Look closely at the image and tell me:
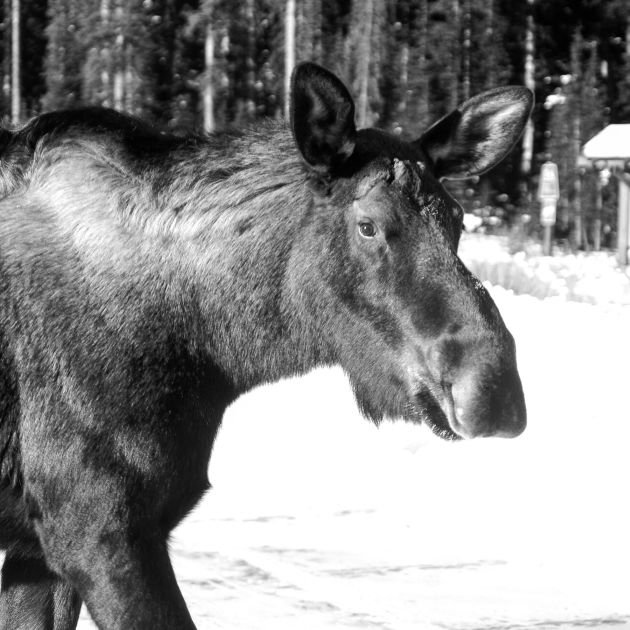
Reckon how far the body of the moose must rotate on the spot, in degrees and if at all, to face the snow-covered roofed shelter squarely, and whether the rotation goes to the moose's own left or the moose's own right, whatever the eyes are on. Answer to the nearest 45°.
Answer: approximately 90° to the moose's own left

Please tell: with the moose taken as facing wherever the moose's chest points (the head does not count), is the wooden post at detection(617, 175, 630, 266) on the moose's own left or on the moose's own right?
on the moose's own left

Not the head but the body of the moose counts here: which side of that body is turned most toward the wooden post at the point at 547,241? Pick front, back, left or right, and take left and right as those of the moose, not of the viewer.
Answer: left

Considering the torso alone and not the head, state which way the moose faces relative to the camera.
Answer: to the viewer's right

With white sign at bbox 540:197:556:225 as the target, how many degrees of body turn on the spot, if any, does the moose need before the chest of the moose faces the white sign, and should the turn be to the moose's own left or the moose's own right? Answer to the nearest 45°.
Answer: approximately 90° to the moose's own left
